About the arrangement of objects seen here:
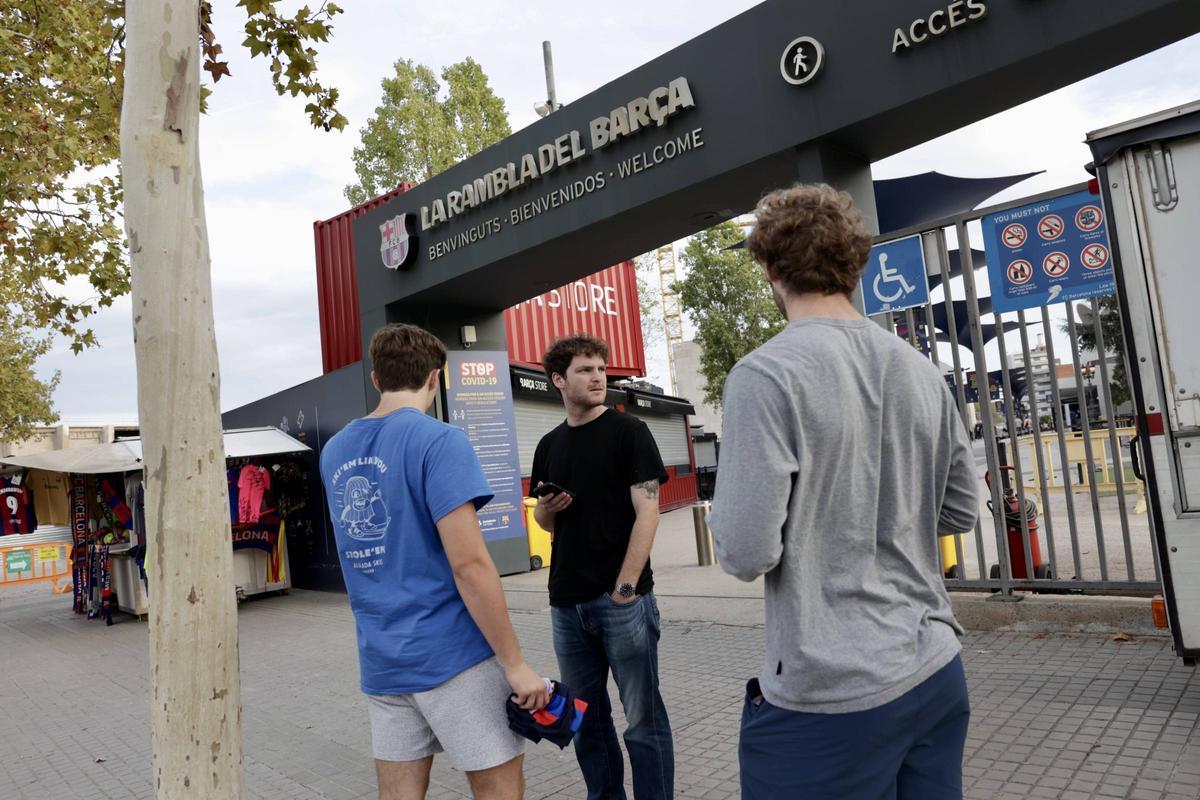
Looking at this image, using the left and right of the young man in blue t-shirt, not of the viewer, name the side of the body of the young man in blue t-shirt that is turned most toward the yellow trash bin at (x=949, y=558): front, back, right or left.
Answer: front

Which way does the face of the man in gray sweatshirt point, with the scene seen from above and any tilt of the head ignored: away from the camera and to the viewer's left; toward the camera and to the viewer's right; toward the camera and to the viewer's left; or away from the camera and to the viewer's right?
away from the camera and to the viewer's left

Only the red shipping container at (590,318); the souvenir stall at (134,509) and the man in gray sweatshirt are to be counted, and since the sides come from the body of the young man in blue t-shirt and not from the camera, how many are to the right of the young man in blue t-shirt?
1

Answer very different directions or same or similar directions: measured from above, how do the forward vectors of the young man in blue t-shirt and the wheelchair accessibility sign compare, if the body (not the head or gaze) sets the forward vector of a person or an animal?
very different directions

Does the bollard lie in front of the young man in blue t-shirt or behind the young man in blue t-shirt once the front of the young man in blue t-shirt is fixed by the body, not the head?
in front

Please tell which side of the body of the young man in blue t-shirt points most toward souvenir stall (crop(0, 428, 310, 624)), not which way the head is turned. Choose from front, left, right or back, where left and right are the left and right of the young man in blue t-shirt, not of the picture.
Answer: left

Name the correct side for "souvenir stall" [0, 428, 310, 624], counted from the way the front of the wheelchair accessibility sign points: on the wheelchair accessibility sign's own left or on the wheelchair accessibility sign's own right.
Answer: on the wheelchair accessibility sign's own right

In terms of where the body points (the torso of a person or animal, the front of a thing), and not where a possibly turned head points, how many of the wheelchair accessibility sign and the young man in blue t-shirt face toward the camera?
1

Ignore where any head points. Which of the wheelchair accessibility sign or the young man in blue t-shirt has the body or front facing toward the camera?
the wheelchair accessibility sign

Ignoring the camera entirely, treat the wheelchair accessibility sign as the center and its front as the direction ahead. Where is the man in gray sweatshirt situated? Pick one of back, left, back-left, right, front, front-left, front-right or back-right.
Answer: front

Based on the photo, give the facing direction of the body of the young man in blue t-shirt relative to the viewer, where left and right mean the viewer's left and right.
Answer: facing away from the viewer and to the right of the viewer

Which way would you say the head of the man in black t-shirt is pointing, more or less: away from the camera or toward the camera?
toward the camera

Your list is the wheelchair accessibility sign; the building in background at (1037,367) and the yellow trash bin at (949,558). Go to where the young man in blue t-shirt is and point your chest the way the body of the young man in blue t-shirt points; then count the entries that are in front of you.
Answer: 3

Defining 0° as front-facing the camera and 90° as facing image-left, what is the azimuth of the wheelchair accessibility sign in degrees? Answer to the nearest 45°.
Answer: approximately 0°

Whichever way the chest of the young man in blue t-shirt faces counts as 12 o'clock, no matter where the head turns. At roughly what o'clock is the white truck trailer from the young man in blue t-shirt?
The white truck trailer is roughly at 1 o'clock from the young man in blue t-shirt.

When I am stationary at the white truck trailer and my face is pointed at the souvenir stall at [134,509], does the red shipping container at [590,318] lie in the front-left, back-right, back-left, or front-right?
front-right
